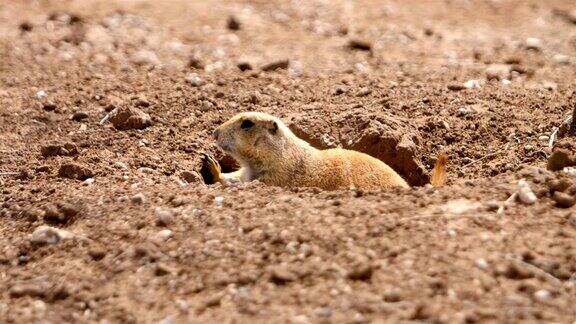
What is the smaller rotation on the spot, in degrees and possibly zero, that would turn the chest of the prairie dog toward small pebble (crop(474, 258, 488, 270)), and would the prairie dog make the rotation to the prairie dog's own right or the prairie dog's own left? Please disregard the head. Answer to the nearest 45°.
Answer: approximately 135° to the prairie dog's own left

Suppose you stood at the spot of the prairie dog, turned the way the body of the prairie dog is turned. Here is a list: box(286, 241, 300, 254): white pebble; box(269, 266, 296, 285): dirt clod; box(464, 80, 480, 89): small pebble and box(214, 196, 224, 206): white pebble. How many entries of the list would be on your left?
3

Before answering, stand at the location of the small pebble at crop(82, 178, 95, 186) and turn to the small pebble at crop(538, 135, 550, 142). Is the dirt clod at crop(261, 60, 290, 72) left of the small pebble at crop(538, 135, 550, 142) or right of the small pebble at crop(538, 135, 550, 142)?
left

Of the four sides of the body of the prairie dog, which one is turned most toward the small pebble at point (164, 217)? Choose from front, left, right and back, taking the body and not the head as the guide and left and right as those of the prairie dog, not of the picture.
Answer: front

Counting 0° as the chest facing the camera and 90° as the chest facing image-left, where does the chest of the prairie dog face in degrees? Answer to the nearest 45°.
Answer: approximately 90°

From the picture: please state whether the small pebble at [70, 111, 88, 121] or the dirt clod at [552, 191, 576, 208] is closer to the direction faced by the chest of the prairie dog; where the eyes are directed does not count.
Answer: the small pebble

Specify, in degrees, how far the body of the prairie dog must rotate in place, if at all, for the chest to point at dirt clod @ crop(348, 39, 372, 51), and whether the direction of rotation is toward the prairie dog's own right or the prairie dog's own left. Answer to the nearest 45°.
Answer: approximately 90° to the prairie dog's own right

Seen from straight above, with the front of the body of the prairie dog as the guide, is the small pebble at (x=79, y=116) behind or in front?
in front

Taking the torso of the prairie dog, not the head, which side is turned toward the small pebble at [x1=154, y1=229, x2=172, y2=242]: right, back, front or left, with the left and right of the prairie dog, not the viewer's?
left

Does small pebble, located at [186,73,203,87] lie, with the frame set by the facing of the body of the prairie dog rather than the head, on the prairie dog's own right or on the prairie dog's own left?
on the prairie dog's own right

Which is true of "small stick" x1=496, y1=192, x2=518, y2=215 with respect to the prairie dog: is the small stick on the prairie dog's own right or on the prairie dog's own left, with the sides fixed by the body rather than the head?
on the prairie dog's own left

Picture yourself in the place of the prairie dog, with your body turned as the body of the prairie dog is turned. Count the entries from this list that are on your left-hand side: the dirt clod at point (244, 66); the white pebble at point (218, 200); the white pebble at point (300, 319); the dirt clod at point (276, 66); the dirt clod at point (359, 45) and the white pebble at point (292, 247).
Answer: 3

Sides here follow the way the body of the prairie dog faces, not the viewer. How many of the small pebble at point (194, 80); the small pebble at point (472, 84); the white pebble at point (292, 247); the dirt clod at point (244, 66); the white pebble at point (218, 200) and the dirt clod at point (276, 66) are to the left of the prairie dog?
2
